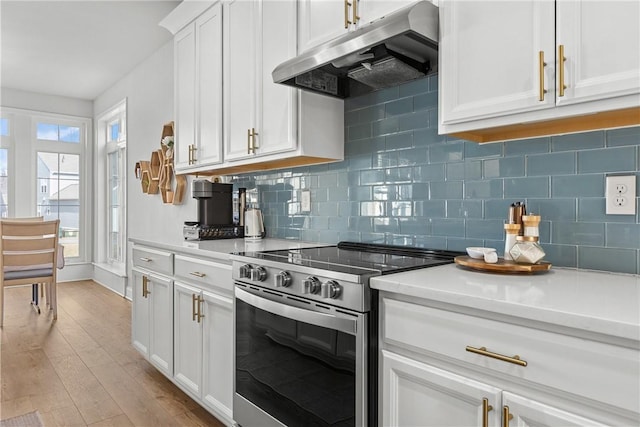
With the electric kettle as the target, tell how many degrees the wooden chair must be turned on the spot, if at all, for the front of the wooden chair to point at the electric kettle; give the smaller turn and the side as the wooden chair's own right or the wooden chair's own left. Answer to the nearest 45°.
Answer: approximately 135° to the wooden chair's own right

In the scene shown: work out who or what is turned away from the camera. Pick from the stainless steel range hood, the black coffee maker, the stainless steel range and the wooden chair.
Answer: the wooden chair

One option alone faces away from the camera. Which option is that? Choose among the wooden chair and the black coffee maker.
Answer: the wooden chair

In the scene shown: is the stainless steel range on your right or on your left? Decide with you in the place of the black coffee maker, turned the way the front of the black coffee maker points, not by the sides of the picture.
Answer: on your left

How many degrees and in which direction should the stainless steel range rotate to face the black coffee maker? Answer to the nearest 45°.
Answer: approximately 90° to its right

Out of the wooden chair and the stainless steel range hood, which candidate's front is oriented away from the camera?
the wooden chair

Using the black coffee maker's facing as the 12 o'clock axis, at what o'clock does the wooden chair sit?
The wooden chair is roughly at 3 o'clock from the black coffee maker.

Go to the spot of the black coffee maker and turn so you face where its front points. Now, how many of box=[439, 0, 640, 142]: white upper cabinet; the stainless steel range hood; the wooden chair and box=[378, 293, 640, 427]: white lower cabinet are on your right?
1

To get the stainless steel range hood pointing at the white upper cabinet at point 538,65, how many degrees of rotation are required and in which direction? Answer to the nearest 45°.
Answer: approximately 90° to its left

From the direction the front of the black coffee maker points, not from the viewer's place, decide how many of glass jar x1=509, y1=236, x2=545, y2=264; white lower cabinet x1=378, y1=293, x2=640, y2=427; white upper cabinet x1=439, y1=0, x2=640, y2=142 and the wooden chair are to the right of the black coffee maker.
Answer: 1

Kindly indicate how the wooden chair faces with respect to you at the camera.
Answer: facing away from the viewer

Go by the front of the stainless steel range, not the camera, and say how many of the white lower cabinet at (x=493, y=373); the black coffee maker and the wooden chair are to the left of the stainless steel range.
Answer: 1
